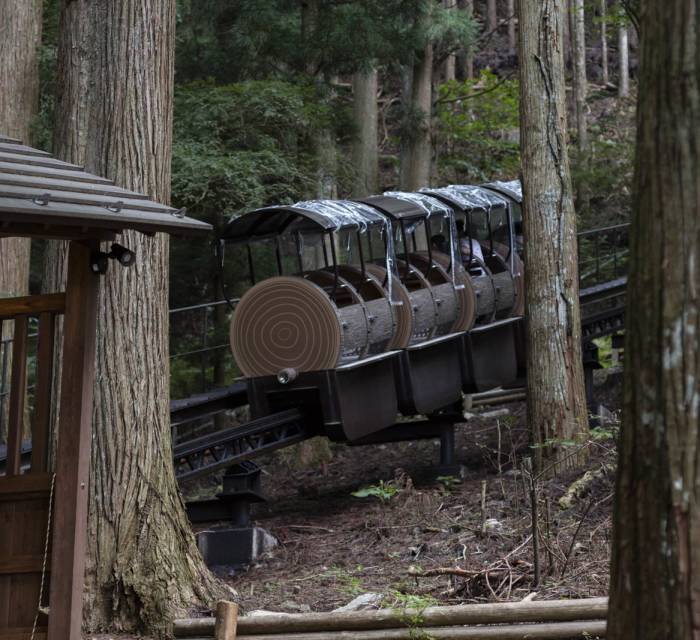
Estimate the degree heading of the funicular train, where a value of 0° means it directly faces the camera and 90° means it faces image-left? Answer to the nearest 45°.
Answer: approximately 45°

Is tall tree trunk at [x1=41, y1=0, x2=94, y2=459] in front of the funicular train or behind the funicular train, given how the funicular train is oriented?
in front

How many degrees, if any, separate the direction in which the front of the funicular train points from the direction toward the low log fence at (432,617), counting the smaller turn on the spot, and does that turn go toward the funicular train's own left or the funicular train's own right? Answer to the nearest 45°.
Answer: approximately 45° to the funicular train's own left

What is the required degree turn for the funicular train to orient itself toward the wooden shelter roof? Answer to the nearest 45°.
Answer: approximately 45° to its left

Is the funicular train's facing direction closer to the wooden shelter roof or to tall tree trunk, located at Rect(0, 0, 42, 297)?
the wooden shelter roof

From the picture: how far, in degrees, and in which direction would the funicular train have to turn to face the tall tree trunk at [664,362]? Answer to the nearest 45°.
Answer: approximately 45° to its left

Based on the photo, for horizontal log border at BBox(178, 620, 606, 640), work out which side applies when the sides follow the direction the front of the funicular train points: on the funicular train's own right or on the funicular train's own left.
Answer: on the funicular train's own left

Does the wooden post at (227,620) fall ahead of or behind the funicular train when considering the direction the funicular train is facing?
ahead

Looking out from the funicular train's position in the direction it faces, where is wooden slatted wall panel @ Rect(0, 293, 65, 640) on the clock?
The wooden slatted wall panel is roughly at 11 o'clock from the funicular train.

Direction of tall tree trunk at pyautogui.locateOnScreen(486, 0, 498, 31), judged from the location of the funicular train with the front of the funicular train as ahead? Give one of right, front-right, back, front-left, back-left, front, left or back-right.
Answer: back-right

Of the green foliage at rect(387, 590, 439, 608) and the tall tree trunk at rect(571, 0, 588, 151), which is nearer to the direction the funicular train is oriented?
the green foliage

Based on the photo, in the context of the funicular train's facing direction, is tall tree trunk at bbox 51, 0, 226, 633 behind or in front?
in front

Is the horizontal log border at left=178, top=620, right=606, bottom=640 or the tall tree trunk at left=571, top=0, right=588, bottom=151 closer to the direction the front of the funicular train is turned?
the horizontal log border
